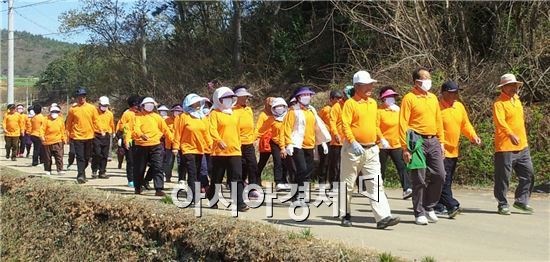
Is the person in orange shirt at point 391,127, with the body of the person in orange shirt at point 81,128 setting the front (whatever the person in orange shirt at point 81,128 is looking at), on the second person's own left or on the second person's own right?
on the second person's own left

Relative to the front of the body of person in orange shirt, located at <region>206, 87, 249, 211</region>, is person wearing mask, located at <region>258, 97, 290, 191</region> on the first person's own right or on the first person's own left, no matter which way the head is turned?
on the first person's own left

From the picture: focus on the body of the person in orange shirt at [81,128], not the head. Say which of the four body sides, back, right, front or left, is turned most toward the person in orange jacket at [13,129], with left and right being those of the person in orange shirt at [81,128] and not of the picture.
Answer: back

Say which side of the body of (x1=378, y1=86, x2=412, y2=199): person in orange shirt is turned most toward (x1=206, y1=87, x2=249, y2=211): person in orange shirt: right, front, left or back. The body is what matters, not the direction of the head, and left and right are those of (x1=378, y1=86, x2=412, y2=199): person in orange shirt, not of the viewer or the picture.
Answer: right

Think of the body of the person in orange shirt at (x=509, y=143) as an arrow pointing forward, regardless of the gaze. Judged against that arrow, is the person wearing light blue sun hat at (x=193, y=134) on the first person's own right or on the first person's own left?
on the first person's own right

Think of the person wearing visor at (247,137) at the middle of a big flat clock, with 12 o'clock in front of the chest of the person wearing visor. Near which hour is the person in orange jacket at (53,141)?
The person in orange jacket is roughly at 6 o'clock from the person wearing visor.

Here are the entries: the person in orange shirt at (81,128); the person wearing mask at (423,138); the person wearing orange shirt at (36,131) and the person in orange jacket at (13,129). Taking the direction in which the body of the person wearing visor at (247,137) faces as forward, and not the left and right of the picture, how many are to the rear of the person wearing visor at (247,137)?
3

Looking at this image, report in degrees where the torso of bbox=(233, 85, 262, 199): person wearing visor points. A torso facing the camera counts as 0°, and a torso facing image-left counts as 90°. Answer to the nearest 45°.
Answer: approximately 315°

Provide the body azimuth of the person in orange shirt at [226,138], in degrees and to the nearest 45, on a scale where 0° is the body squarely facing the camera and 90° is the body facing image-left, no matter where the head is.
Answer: approximately 315°

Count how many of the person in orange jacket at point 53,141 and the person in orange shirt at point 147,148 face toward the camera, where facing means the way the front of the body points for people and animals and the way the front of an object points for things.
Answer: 2
